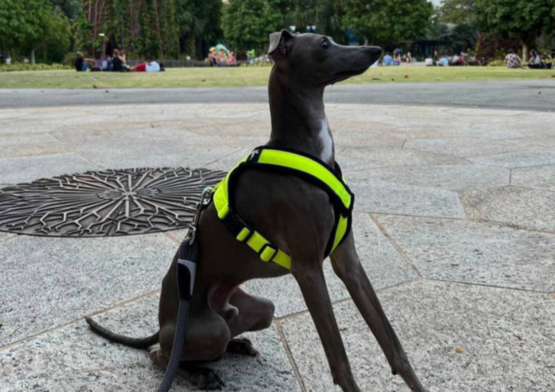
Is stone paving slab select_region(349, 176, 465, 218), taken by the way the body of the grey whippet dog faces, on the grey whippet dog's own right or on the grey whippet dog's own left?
on the grey whippet dog's own left

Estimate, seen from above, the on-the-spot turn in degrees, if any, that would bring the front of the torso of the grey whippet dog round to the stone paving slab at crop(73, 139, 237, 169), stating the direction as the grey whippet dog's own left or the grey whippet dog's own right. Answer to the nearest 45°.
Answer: approximately 90° to the grey whippet dog's own left

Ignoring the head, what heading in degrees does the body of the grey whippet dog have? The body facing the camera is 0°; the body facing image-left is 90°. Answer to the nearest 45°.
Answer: approximately 270°

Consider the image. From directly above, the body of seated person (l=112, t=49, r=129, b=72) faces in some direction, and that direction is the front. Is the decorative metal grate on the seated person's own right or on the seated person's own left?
on the seated person's own right
